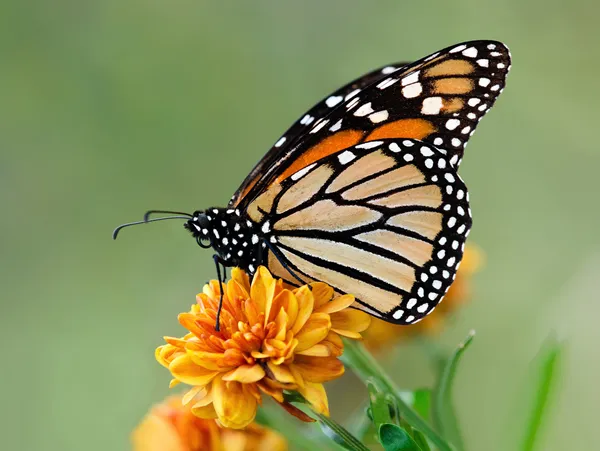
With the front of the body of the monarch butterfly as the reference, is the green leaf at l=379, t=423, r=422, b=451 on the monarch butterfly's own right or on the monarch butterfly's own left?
on the monarch butterfly's own left

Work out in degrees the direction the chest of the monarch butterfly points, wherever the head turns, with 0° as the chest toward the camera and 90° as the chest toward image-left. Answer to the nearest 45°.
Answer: approximately 90°

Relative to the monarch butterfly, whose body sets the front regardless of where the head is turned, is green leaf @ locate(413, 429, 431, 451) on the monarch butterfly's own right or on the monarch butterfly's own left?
on the monarch butterfly's own left

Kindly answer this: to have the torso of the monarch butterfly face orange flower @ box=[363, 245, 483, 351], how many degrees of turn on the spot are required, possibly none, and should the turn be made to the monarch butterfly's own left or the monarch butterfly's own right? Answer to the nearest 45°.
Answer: approximately 90° to the monarch butterfly's own right

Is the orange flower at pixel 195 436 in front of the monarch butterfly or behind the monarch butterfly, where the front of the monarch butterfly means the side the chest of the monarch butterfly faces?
in front

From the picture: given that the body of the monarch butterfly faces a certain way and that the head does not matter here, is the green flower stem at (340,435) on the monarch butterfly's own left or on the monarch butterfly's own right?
on the monarch butterfly's own left
